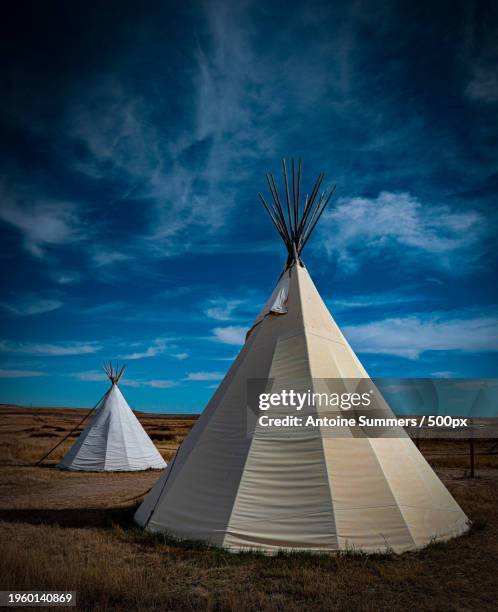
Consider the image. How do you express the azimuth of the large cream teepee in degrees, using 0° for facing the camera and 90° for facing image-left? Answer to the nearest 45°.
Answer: approximately 90°

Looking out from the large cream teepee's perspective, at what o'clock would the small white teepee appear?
The small white teepee is roughly at 2 o'clock from the large cream teepee.
